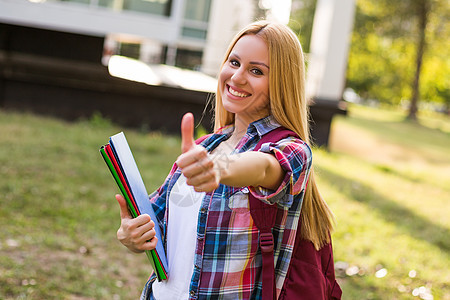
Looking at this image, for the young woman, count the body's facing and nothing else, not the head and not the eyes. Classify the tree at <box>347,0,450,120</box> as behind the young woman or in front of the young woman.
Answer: behind

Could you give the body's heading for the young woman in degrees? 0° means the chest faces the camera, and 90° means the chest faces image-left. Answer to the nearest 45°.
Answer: approximately 45°

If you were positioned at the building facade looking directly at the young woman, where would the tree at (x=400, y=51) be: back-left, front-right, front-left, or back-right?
back-left

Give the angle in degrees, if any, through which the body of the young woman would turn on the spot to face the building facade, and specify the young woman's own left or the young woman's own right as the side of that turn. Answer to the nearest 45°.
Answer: approximately 135° to the young woman's own right

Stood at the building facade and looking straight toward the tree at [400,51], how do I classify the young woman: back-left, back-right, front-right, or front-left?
back-right
